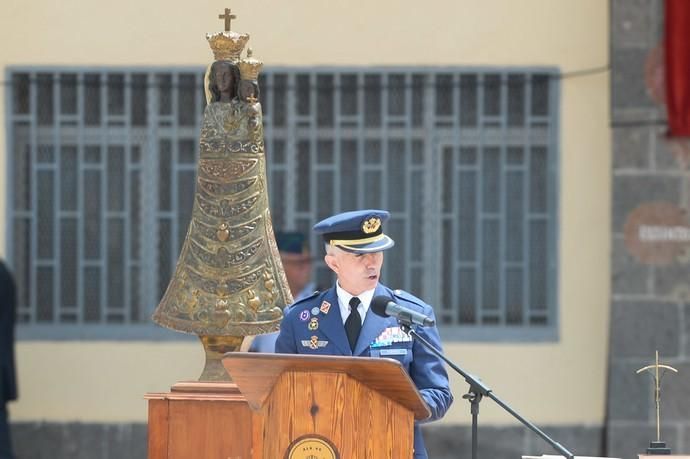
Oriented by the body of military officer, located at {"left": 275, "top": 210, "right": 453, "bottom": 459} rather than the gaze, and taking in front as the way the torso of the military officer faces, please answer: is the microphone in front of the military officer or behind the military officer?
in front

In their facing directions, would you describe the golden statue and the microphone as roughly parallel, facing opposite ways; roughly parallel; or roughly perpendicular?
roughly perpendicular

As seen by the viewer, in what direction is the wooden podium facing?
toward the camera

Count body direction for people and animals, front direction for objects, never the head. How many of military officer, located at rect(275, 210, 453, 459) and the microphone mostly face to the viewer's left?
1

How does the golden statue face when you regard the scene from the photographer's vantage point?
facing the viewer

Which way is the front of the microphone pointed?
to the viewer's left

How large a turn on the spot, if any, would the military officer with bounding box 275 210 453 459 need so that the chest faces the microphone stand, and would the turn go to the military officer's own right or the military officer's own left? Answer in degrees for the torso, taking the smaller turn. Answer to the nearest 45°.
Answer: approximately 45° to the military officer's own left

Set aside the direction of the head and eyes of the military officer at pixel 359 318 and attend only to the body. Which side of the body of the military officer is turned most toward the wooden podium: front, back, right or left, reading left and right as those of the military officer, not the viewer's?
front

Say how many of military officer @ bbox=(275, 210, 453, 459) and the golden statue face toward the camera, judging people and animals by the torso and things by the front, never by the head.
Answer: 2

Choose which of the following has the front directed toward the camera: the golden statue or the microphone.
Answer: the golden statue

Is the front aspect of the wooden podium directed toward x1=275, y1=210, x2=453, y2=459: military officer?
no

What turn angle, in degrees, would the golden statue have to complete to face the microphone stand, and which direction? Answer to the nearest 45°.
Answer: approximately 45° to its left
